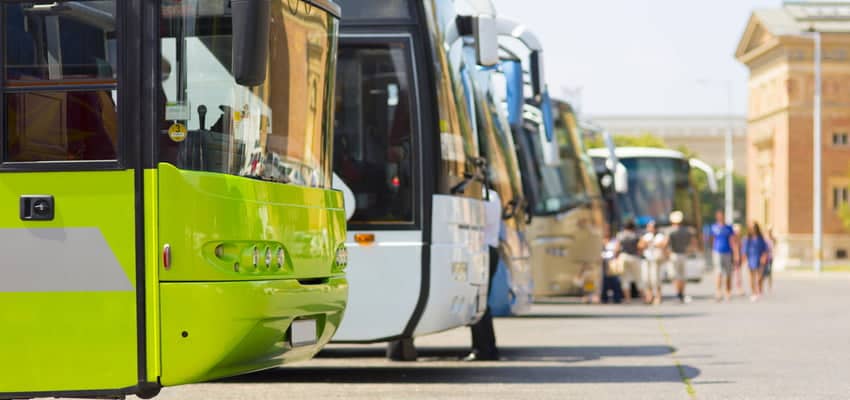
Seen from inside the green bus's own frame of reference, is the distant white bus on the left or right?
on its left
